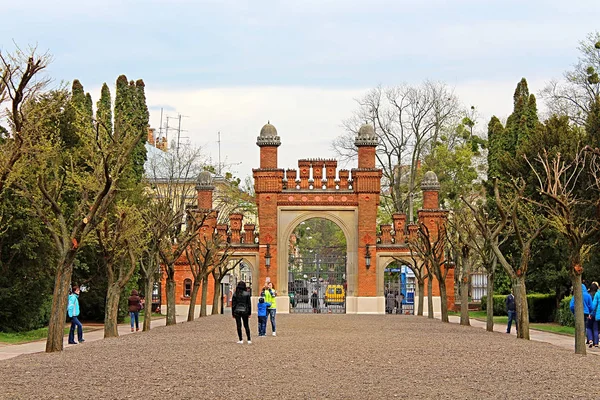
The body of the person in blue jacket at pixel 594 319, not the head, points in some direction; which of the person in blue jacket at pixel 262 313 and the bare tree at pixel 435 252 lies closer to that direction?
the bare tree
